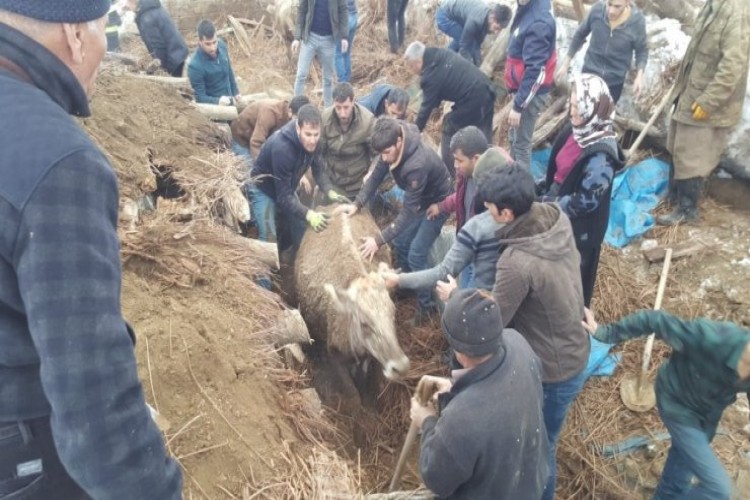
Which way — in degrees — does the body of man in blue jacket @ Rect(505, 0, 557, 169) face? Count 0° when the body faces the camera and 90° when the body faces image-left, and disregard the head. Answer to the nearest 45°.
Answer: approximately 90°

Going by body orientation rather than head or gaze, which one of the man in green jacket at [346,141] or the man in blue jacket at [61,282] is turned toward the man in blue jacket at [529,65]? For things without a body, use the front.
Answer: the man in blue jacket at [61,282]

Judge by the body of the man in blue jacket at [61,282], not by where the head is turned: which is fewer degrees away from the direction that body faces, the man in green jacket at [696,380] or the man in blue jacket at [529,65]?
the man in blue jacket

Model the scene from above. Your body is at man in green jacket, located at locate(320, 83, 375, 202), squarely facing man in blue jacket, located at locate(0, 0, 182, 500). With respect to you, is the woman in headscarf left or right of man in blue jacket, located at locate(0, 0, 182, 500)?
left

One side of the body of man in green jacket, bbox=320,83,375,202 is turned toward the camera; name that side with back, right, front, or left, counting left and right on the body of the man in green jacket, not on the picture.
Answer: front

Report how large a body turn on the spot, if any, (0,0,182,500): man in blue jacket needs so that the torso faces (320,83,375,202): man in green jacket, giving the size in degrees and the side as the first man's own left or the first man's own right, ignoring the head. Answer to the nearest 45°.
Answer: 0° — they already face them

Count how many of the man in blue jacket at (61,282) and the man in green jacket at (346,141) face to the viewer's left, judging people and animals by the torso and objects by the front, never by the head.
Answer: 0

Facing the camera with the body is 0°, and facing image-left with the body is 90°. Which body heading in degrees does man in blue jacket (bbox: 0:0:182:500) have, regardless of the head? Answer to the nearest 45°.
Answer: approximately 225°

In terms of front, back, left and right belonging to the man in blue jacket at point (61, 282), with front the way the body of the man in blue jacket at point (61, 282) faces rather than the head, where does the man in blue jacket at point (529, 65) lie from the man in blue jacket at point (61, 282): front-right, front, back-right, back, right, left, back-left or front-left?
front

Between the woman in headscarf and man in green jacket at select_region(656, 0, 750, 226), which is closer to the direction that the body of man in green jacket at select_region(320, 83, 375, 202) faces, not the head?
the woman in headscarf

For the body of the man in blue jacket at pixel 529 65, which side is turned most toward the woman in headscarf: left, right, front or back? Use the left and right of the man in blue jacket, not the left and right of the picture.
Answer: left

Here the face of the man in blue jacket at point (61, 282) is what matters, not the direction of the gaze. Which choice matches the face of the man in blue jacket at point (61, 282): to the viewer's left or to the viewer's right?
to the viewer's right
